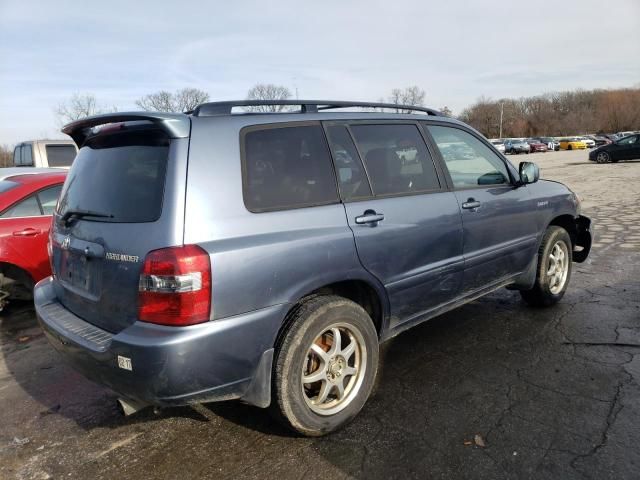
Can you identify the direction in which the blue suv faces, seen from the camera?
facing away from the viewer and to the right of the viewer

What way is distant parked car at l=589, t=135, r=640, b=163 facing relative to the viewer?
to the viewer's left

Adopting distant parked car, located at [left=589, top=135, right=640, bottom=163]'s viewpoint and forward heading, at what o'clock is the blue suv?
The blue suv is roughly at 9 o'clock from the distant parked car.

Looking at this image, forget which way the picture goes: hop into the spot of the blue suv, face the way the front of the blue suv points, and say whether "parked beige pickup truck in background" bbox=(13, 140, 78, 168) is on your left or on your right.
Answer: on your left
